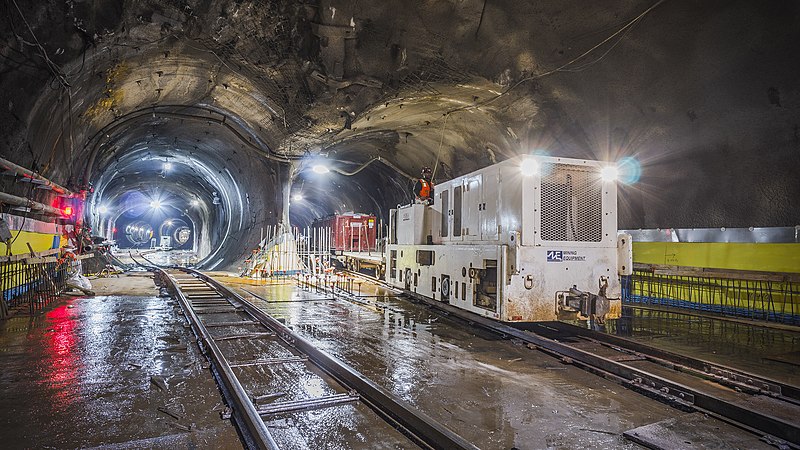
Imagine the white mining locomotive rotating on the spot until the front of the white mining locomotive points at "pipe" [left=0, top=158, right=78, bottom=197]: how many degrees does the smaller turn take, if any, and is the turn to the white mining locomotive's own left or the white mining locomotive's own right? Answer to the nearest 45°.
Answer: approximately 135° to the white mining locomotive's own right

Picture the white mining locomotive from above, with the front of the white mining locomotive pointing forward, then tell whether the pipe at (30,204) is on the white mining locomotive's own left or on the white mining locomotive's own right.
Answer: on the white mining locomotive's own right

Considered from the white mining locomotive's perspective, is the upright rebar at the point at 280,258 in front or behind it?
behind

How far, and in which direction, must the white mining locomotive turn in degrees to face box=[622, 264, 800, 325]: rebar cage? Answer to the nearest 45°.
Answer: approximately 90° to its left

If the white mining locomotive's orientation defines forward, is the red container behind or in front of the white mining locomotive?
behind

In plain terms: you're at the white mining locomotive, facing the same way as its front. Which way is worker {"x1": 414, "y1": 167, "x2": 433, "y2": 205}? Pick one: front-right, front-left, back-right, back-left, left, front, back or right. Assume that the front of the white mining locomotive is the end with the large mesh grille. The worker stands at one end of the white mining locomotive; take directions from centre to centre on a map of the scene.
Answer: back

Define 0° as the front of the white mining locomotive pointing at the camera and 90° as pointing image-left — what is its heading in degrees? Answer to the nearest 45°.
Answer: approximately 315°
